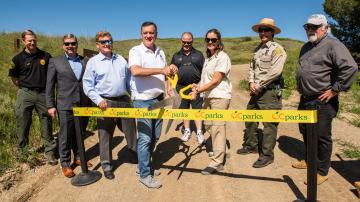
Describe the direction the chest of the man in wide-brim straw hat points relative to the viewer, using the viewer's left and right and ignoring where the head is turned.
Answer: facing the viewer and to the left of the viewer

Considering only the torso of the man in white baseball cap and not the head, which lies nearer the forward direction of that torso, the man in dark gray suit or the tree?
the man in dark gray suit

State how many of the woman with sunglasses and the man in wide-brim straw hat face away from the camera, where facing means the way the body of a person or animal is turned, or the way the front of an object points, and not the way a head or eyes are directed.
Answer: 0

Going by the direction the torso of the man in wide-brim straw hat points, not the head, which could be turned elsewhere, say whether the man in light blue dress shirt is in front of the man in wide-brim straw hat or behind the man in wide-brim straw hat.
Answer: in front

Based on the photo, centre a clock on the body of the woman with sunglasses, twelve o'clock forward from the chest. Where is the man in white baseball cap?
The man in white baseball cap is roughly at 8 o'clock from the woman with sunglasses.

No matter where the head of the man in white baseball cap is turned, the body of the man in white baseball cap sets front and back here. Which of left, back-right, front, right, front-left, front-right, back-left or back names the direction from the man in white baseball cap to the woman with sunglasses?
front-right

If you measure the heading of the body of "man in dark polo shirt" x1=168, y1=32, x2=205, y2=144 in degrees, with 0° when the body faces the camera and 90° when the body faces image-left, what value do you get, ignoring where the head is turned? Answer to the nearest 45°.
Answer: approximately 0°

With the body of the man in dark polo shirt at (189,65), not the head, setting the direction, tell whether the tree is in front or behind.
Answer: behind

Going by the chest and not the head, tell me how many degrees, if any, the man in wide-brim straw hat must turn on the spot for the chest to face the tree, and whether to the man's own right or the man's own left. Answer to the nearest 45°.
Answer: approximately 135° to the man's own right

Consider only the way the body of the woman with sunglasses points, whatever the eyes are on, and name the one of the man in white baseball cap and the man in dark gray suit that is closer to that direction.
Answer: the man in dark gray suit

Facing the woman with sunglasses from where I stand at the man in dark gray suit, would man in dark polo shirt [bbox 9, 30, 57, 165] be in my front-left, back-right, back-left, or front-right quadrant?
back-left
